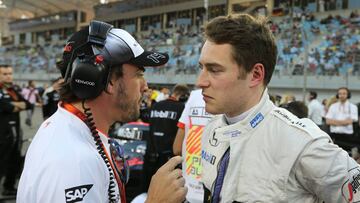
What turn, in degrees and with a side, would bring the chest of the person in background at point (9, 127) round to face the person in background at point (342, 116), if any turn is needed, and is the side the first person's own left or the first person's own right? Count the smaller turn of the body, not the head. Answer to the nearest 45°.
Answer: approximately 45° to the first person's own left

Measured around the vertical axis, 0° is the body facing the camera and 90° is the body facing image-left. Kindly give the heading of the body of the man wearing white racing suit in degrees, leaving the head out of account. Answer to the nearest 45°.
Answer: approximately 45°

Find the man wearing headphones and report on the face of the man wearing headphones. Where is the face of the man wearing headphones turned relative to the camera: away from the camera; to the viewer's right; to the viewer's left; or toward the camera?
to the viewer's right

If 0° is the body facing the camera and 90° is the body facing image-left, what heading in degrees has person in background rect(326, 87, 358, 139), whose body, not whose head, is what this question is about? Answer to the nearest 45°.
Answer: approximately 0°

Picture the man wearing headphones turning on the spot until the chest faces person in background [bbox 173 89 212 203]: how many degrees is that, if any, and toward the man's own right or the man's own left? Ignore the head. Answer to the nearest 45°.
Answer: approximately 45° to the man's own left

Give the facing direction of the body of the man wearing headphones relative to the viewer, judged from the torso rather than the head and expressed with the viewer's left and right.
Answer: facing to the right of the viewer

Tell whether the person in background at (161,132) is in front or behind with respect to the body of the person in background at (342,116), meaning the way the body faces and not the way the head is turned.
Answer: in front

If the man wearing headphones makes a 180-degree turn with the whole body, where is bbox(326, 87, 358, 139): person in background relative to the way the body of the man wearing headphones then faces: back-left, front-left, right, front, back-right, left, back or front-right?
back-right
